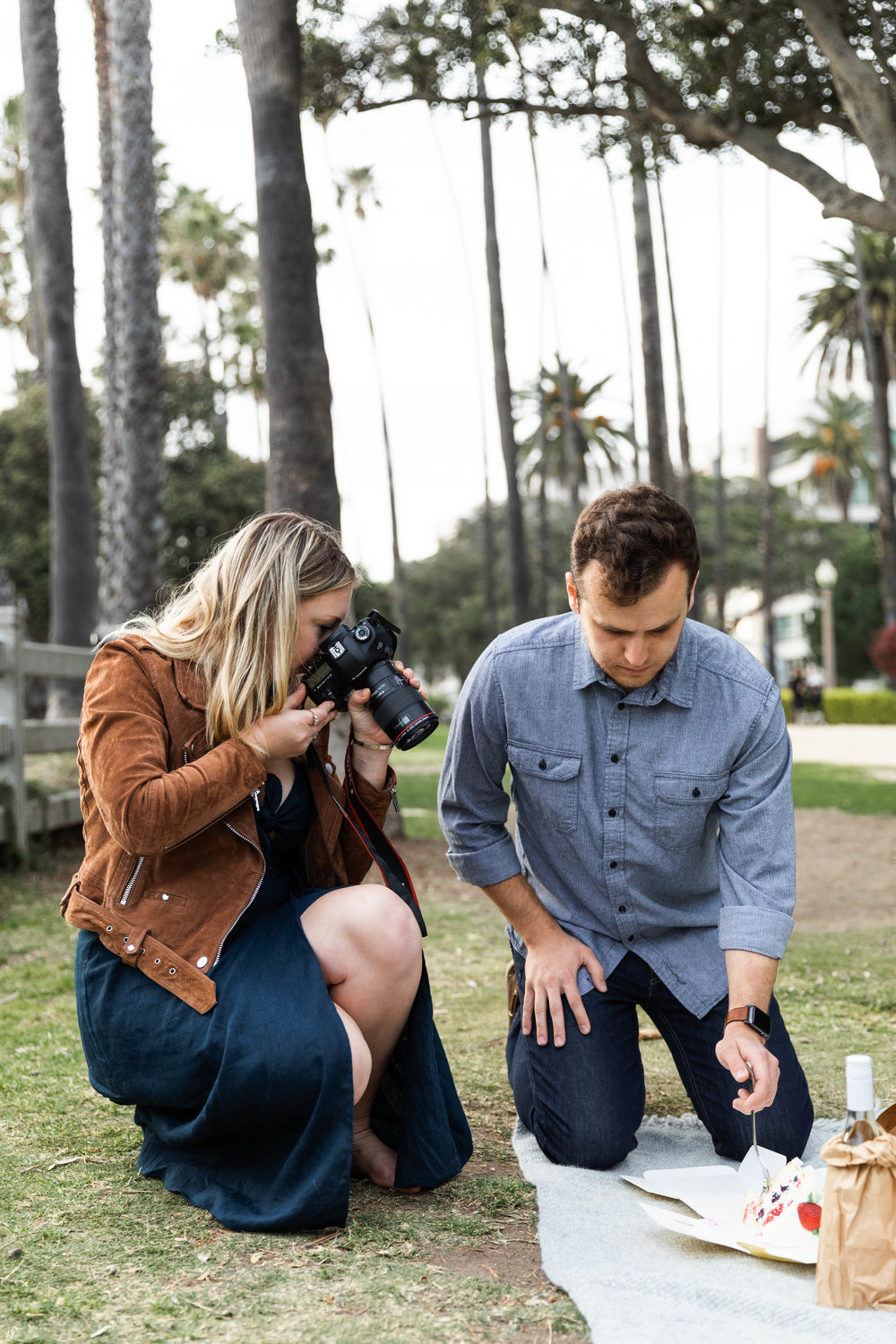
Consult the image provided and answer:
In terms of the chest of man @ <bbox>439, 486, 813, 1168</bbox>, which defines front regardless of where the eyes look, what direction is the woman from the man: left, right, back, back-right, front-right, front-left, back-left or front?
front-right

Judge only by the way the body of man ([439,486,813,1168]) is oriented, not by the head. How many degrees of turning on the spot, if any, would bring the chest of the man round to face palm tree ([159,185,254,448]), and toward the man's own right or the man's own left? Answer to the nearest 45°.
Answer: approximately 180°

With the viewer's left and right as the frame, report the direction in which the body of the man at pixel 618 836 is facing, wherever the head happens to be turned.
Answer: facing the viewer

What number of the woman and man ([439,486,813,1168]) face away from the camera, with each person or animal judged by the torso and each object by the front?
0

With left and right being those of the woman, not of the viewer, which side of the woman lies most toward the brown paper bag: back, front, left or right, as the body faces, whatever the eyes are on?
front

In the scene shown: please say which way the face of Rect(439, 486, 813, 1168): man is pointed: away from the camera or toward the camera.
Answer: toward the camera

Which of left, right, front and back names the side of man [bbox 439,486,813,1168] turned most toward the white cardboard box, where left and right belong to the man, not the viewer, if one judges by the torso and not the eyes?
front
